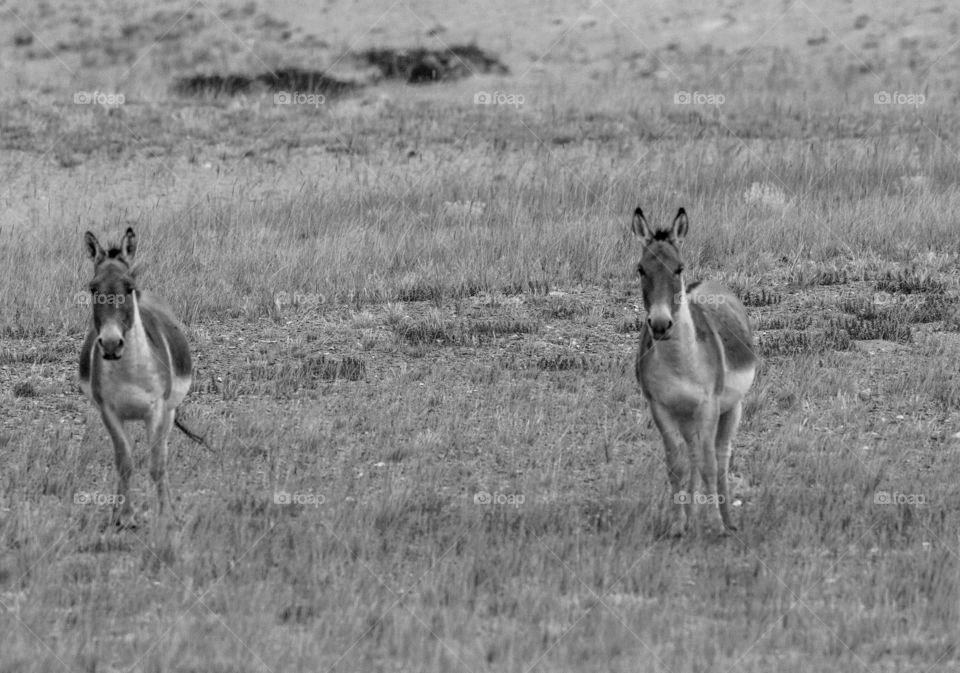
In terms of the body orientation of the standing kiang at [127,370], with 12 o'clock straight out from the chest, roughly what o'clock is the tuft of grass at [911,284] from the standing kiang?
The tuft of grass is roughly at 8 o'clock from the standing kiang.

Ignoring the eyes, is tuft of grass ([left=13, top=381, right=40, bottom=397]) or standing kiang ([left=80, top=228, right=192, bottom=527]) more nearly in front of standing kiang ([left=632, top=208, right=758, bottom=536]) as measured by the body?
the standing kiang

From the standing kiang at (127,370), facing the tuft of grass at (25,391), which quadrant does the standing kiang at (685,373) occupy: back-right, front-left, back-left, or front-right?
back-right

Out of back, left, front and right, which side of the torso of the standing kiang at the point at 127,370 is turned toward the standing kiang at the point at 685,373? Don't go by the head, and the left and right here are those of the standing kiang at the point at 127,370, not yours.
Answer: left

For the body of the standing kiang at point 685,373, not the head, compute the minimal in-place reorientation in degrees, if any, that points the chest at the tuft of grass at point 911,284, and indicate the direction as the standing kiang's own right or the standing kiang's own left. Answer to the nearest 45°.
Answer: approximately 180°

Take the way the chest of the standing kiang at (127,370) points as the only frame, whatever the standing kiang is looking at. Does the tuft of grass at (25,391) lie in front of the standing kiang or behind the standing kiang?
behind

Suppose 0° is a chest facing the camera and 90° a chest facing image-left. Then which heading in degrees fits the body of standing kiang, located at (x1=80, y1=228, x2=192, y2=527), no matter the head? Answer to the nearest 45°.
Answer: approximately 0°

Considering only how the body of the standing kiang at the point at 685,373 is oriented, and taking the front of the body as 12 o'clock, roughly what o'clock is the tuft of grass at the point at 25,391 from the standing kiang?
The tuft of grass is roughly at 4 o'clock from the standing kiang.

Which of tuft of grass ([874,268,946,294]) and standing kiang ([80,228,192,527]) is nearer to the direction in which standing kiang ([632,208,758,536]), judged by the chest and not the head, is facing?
the standing kiang

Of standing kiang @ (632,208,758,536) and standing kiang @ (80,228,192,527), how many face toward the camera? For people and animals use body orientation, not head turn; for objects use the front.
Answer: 2
